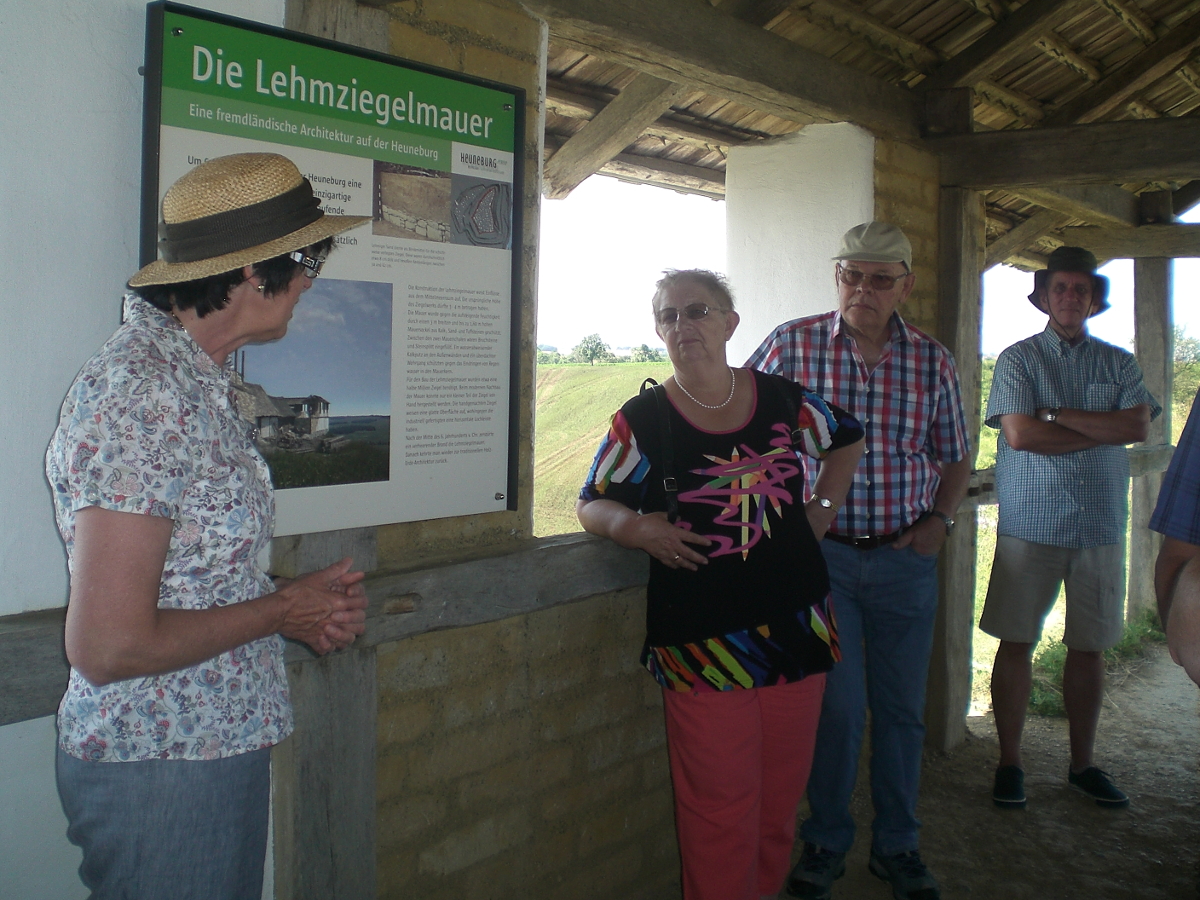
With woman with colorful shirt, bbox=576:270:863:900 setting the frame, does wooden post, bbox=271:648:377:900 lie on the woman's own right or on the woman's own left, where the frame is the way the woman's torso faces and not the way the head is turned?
on the woman's own right

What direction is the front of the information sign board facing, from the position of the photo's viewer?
facing the viewer and to the right of the viewer

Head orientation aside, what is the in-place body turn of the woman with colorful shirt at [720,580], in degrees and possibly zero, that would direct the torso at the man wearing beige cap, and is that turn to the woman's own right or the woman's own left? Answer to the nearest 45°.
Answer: approximately 135° to the woman's own left

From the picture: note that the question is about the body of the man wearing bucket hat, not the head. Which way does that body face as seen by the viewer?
toward the camera

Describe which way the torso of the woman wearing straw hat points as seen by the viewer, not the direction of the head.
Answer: to the viewer's right

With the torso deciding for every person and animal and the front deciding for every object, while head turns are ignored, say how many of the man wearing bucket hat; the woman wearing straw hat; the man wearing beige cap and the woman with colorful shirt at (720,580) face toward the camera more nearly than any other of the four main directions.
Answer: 3

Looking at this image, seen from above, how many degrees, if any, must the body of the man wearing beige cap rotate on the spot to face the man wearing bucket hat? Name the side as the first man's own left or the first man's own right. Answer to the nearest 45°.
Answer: approximately 135° to the first man's own left

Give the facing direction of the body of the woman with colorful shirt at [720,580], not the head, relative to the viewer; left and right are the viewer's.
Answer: facing the viewer

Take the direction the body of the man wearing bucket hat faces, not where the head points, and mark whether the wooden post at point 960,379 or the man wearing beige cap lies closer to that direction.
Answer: the man wearing beige cap

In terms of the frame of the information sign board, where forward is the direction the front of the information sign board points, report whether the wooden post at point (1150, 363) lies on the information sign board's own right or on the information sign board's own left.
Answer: on the information sign board's own left

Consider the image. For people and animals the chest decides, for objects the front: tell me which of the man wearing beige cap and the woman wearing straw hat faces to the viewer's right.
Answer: the woman wearing straw hat
